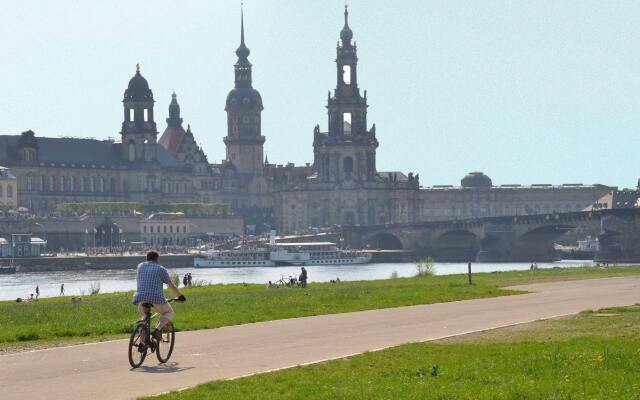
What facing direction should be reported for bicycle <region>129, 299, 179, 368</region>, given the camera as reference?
facing away from the viewer and to the right of the viewer

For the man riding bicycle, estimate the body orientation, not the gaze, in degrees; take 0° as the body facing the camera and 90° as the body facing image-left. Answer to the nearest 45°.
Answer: approximately 225°
